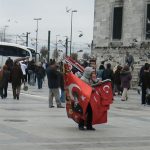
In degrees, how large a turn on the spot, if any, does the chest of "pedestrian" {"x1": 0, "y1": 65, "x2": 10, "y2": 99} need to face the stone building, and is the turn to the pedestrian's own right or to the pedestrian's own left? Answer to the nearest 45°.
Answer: approximately 45° to the pedestrian's own right

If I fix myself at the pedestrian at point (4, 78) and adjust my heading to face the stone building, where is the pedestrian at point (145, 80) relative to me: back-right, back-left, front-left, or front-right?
front-right

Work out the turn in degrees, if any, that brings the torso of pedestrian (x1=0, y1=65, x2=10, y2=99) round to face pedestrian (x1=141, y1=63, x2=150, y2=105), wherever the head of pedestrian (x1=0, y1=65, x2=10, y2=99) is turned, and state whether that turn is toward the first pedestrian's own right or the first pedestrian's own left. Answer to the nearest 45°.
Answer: approximately 90° to the first pedestrian's own right

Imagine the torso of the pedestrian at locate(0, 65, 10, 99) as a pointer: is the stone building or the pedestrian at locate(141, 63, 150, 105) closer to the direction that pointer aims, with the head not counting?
the stone building

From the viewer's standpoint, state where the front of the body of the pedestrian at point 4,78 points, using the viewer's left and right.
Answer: facing away from the viewer
